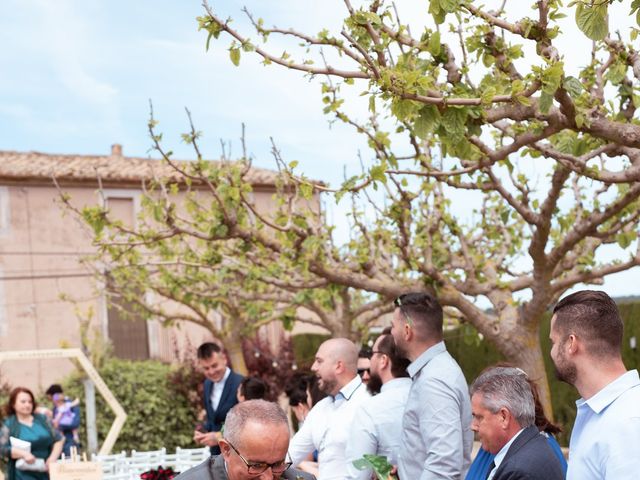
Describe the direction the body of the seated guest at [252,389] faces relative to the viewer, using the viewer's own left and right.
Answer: facing away from the viewer and to the left of the viewer

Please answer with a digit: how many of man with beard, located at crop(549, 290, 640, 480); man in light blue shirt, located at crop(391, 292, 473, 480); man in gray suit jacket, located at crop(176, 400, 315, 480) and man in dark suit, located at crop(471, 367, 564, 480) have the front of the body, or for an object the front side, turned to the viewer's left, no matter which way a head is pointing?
3

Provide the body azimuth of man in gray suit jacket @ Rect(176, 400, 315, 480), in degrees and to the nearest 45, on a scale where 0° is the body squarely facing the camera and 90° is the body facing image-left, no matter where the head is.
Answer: approximately 315°

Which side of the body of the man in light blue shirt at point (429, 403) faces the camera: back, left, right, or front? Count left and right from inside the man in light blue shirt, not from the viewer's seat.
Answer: left

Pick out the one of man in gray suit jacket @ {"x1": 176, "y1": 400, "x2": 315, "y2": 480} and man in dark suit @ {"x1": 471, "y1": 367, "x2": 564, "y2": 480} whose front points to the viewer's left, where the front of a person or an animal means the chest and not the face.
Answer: the man in dark suit

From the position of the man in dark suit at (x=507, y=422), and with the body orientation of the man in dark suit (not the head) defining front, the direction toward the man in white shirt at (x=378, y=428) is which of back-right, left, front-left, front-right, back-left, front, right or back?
front-right

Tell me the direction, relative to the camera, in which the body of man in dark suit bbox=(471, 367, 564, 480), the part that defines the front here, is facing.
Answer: to the viewer's left

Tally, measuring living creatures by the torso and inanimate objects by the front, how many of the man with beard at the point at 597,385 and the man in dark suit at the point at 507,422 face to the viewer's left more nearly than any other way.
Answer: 2

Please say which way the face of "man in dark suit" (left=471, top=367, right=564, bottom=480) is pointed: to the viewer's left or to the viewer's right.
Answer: to the viewer's left

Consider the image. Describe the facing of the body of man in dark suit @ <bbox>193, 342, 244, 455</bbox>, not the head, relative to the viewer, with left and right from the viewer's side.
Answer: facing the viewer and to the left of the viewer

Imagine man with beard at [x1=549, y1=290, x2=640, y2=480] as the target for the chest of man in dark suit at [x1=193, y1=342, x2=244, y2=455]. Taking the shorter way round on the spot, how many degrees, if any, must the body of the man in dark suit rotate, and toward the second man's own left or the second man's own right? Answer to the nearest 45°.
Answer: approximately 45° to the second man's own left
